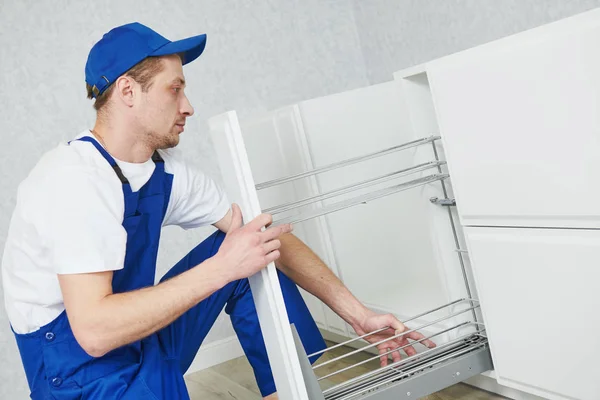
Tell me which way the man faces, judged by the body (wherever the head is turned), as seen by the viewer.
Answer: to the viewer's right

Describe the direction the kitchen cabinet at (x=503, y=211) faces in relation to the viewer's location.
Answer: facing the viewer and to the left of the viewer

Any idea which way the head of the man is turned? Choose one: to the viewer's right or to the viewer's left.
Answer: to the viewer's right

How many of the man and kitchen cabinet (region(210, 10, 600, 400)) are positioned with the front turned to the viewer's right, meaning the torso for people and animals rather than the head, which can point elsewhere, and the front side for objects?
1

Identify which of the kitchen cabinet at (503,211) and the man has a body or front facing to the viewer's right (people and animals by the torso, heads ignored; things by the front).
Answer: the man

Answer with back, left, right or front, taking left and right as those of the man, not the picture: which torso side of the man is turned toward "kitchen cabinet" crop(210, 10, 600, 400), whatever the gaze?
front
